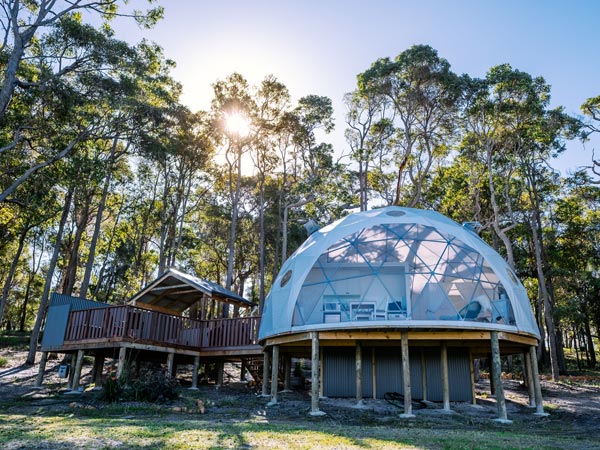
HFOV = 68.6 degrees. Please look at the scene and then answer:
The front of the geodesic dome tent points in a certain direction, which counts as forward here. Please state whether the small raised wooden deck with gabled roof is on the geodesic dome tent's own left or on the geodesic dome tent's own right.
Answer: on the geodesic dome tent's own right

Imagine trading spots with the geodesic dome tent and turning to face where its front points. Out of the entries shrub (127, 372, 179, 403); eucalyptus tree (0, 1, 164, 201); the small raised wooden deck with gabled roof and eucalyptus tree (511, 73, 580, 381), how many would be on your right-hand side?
3

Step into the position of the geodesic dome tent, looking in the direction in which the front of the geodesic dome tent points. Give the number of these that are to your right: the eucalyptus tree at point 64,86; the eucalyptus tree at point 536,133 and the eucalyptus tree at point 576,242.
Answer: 1

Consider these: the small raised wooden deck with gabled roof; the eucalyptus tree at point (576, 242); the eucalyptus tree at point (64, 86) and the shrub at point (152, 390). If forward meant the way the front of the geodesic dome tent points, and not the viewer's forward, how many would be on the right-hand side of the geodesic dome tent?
3

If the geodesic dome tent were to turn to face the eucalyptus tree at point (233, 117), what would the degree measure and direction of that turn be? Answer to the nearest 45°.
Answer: approximately 135° to its right

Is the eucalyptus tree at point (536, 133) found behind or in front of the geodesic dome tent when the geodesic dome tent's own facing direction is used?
behind

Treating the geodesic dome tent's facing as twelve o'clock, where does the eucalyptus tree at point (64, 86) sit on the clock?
The eucalyptus tree is roughly at 3 o'clock from the geodesic dome tent.

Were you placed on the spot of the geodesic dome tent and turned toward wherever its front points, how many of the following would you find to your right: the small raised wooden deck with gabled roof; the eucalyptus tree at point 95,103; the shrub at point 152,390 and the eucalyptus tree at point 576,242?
3

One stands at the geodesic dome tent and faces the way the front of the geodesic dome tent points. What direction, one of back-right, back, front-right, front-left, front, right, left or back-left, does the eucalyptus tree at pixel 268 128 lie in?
back-right

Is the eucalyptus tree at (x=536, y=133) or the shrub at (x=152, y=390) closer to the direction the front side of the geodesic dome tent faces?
the shrub

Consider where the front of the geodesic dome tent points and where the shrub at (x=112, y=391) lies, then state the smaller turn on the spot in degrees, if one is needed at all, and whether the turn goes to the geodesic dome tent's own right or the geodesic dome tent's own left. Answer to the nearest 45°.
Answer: approximately 90° to the geodesic dome tent's own right

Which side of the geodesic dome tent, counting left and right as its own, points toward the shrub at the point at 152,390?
right

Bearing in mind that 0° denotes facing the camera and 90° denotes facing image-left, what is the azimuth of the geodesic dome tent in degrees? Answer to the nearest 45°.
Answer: approximately 0°
